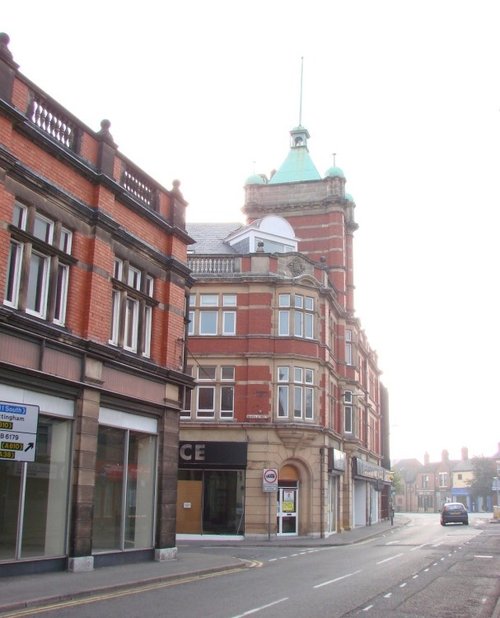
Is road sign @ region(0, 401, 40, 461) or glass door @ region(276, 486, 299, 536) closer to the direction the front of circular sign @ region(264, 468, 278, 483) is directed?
the road sign

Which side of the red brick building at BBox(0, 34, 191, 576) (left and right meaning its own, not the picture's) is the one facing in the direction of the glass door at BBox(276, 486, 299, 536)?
left

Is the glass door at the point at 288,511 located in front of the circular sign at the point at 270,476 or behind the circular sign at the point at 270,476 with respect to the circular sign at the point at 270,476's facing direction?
behind

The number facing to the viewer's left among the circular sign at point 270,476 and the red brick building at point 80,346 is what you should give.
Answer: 0

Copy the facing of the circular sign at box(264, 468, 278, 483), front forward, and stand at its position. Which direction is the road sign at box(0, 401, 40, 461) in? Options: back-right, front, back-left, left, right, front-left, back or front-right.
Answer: front

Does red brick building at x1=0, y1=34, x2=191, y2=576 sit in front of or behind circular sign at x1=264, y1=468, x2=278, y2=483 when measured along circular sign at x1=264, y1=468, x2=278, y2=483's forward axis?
in front

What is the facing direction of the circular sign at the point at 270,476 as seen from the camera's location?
facing the viewer

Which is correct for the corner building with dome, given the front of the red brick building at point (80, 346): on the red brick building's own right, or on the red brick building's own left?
on the red brick building's own left
